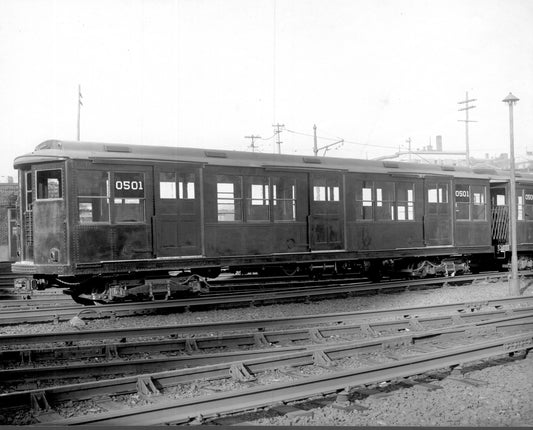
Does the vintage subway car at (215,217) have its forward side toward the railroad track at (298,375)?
no

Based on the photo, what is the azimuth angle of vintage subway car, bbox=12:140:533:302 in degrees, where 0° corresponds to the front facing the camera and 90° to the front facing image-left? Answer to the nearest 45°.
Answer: approximately 45°

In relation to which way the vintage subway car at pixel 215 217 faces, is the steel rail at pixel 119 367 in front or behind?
in front
